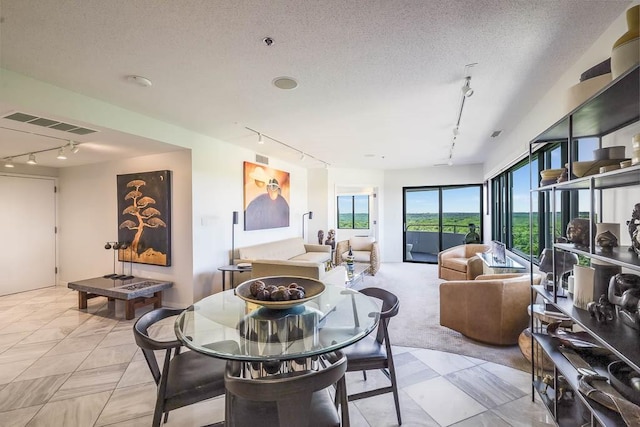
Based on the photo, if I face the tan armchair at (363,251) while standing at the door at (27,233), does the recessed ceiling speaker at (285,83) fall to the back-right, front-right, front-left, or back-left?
front-right

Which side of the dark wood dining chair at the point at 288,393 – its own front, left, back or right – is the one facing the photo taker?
back

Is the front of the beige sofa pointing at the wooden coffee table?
no

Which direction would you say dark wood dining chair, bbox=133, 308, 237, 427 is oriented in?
to the viewer's right

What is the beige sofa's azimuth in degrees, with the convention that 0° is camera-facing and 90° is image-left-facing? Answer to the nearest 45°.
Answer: approximately 315°

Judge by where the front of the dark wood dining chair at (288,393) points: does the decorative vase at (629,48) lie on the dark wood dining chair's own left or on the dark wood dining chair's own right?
on the dark wood dining chair's own right

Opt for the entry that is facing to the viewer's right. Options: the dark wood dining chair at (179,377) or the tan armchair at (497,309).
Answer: the dark wood dining chair

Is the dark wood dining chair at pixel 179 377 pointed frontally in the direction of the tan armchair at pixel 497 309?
yes

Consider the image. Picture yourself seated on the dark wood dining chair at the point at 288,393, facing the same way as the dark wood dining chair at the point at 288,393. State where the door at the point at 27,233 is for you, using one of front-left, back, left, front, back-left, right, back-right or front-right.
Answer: front-left

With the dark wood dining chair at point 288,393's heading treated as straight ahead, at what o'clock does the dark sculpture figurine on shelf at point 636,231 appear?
The dark sculpture figurine on shelf is roughly at 3 o'clock from the dark wood dining chair.

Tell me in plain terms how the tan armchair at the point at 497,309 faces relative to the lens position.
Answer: facing away from the viewer and to the left of the viewer

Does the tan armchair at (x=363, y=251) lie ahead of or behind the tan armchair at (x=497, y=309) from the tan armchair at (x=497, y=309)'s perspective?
ahead

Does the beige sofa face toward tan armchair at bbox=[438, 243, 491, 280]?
no

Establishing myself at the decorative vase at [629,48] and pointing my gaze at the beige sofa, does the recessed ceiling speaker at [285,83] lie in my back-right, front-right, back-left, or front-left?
front-left
